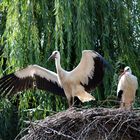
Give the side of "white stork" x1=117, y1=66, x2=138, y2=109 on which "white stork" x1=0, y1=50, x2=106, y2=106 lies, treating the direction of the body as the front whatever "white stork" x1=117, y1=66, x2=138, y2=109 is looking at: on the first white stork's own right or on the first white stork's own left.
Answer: on the first white stork's own right

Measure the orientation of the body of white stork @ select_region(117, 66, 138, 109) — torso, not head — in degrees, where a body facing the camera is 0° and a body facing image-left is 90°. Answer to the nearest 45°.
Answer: approximately 0°

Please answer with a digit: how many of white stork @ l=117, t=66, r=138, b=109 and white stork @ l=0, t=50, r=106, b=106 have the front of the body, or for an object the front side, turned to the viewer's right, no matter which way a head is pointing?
0
